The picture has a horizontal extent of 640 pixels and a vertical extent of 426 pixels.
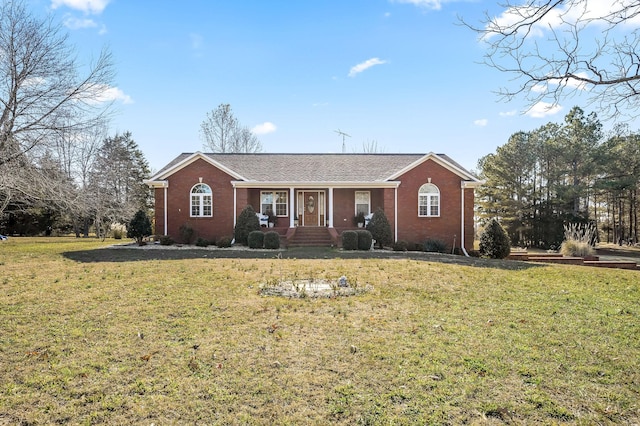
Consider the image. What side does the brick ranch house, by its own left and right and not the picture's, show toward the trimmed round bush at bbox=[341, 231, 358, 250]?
front

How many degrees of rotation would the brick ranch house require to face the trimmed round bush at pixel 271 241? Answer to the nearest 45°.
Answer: approximately 45° to its right

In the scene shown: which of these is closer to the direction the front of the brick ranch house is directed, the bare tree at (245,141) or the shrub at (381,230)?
the shrub

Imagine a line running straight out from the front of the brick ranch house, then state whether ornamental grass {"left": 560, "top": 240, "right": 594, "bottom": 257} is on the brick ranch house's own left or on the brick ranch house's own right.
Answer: on the brick ranch house's own left

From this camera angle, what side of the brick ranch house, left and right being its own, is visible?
front

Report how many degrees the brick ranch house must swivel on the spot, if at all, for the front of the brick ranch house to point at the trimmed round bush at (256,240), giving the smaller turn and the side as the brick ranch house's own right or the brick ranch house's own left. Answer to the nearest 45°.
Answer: approximately 45° to the brick ranch house's own right

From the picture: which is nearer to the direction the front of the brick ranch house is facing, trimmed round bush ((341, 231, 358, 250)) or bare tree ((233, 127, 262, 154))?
the trimmed round bush

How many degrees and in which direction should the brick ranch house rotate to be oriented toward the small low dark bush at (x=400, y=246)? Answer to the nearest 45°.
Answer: approximately 45° to its left

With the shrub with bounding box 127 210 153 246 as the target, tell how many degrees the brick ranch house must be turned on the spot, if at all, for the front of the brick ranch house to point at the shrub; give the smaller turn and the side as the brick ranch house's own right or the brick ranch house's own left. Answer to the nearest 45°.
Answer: approximately 90° to the brick ranch house's own right

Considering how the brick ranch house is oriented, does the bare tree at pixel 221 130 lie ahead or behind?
behind

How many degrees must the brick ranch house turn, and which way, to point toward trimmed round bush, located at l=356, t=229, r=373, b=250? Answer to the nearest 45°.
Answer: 0° — it already faces it
